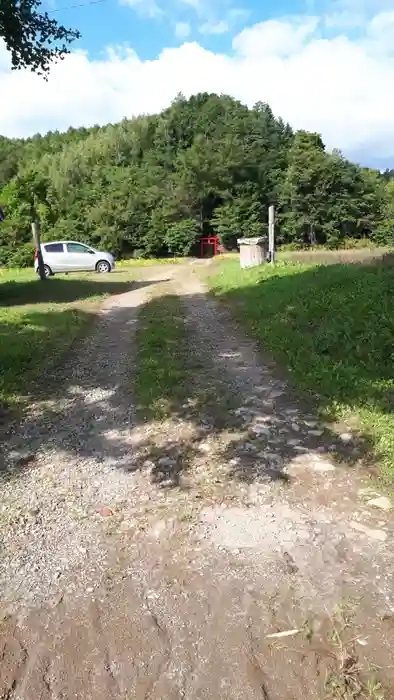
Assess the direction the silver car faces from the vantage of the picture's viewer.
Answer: facing to the right of the viewer

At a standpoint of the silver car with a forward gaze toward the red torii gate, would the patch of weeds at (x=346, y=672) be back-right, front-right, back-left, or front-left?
back-right

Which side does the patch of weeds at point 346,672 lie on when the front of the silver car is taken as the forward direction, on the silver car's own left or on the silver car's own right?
on the silver car's own right

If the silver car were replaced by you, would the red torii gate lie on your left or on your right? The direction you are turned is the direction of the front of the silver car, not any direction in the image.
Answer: on your left
